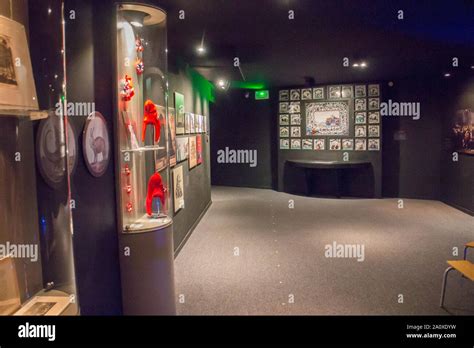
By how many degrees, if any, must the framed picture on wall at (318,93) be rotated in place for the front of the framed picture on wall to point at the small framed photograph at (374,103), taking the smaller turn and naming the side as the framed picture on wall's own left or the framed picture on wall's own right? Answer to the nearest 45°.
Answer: approximately 90° to the framed picture on wall's own left

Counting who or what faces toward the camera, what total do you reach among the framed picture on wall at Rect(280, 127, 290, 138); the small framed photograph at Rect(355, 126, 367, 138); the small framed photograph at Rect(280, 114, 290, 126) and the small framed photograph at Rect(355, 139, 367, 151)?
4

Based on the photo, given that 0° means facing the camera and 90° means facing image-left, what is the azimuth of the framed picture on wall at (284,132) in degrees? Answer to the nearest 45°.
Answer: approximately 0°

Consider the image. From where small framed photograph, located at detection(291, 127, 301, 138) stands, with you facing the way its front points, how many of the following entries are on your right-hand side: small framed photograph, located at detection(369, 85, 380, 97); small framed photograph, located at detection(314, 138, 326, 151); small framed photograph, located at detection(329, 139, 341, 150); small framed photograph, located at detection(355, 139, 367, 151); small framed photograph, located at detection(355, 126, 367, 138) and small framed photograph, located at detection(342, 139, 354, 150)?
0

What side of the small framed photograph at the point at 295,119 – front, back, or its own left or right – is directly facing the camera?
front

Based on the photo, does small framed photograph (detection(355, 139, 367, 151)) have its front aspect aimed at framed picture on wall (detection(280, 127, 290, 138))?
no

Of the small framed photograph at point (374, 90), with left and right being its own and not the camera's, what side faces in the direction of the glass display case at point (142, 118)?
front

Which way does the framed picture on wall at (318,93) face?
toward the camera

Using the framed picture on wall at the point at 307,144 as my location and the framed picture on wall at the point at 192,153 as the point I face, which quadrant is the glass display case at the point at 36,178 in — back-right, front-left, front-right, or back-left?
front-left

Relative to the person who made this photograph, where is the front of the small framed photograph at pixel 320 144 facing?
facing the viewer

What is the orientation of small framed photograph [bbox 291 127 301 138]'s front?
toward the camera

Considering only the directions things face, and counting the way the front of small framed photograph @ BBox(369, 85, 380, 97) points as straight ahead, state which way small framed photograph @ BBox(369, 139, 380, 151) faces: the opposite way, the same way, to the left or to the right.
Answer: the same way

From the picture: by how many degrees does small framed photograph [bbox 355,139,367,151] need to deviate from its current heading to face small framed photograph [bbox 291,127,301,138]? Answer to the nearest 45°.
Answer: approximately 90° to its right

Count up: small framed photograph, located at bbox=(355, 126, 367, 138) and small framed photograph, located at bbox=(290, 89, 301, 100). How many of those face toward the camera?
2

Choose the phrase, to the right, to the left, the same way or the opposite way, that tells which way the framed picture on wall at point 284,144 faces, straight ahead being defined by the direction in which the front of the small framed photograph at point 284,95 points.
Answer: the same way

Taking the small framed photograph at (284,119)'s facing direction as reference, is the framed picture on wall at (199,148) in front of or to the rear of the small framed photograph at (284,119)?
in front
